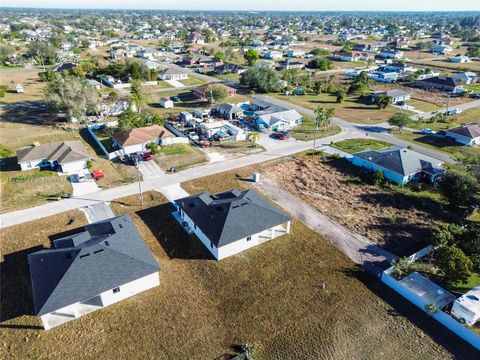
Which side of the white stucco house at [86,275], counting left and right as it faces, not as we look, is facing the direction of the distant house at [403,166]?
right

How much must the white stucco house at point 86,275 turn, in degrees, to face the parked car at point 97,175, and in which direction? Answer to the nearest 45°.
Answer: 0° — it already faces it

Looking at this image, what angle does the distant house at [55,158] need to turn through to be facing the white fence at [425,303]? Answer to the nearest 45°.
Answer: approximately 45° to its left

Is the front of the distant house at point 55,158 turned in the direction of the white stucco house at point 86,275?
yes

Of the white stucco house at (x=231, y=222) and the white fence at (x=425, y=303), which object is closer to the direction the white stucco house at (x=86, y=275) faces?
the white stucco house

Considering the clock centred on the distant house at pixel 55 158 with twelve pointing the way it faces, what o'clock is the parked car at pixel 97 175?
The parked car is roughly at 11 o'clock from the distant house.

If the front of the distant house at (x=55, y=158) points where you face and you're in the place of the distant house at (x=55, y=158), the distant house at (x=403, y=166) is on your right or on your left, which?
on your left

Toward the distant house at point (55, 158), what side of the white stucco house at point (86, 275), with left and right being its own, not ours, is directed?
front

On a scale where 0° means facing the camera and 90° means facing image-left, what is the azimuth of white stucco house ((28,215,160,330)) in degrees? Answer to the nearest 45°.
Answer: approximately 180°

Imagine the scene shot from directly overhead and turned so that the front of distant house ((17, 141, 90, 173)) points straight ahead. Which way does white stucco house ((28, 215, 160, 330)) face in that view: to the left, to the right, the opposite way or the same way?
the opposite way

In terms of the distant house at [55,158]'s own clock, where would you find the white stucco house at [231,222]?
The white stucco house is roughly at 11 o'clock from the distant house.

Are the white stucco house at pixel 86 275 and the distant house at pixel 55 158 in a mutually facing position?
yes
